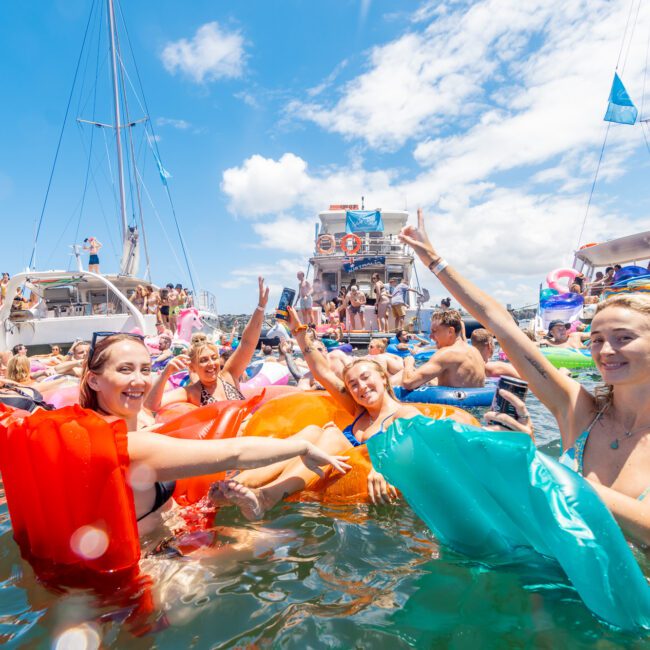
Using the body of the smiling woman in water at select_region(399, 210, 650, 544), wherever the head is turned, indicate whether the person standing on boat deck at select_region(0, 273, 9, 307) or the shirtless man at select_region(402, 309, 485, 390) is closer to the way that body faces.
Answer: the person standing on boat deck

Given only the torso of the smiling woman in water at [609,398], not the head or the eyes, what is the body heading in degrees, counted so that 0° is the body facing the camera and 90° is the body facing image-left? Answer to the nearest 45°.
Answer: approximately 45°

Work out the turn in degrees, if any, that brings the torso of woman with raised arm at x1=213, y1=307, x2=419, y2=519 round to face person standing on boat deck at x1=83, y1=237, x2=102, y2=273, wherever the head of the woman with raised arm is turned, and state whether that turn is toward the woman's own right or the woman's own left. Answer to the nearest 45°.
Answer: approximately 90° to the woman's own right

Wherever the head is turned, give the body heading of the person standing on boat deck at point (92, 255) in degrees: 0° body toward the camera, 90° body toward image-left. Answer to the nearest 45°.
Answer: approximately 0°

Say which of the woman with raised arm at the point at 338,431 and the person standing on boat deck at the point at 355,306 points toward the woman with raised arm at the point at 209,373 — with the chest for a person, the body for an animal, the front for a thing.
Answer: the person standing on boat deck

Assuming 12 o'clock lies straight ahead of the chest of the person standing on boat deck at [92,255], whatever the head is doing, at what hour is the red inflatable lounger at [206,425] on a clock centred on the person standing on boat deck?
The red inflatable lounger is roughly at 12 o'clock from the person standing on boat deck.

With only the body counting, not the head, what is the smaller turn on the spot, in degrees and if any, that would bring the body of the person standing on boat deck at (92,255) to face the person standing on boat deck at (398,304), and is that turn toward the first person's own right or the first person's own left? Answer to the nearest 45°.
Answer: approximately 45° to the first person's own left

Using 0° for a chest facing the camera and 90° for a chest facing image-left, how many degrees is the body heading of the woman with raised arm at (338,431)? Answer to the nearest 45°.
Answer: approximately 45°

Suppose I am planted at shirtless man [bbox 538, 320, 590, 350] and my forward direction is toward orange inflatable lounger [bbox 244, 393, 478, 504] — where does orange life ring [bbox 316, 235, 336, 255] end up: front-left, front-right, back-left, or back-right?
back-right
